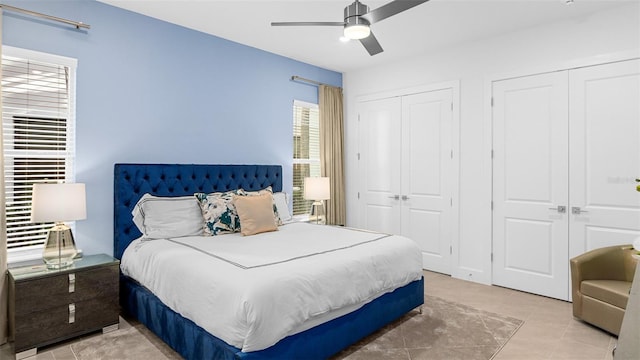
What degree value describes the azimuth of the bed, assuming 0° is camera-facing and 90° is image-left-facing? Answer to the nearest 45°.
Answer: approximately 315°

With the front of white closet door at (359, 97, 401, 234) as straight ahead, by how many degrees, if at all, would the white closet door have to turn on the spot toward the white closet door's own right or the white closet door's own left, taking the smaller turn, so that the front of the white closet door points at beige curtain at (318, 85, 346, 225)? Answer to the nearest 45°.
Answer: approximately 45° to the white closet door's own right

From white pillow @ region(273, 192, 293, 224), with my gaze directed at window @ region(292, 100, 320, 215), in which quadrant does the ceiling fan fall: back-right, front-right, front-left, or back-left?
back-right

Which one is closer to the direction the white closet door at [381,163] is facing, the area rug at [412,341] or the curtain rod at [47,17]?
the curtain rod

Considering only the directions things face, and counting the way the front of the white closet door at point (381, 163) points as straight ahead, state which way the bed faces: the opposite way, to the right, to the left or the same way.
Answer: to the left

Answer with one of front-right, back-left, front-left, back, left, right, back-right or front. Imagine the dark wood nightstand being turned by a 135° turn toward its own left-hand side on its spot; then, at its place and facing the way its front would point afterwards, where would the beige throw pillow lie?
front-right

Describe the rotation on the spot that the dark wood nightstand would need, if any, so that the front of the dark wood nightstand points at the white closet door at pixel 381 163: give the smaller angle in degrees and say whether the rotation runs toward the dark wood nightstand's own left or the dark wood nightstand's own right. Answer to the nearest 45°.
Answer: approximately 90° to the dark wood nightstand's own left

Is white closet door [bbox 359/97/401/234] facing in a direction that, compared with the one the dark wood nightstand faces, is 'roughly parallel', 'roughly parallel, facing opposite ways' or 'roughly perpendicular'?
roughly perpendicular

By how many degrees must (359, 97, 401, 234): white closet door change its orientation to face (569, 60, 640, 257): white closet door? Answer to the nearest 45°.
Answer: approximately 90° to its left
